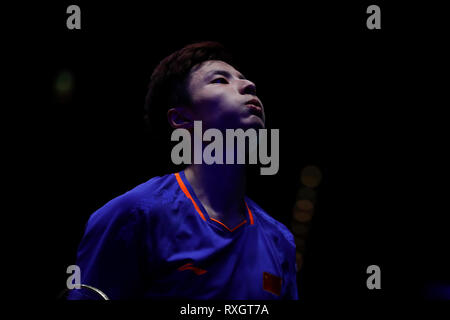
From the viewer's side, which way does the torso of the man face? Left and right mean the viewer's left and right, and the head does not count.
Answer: facing the viewer and to the right of the viewer
